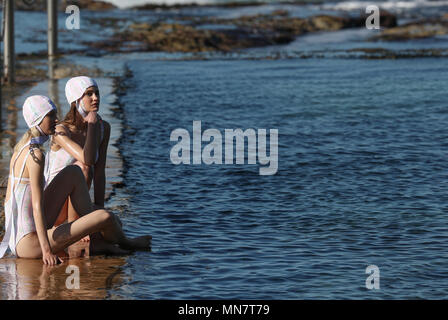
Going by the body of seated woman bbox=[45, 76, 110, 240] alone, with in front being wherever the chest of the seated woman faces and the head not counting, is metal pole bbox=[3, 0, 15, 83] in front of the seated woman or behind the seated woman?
behind

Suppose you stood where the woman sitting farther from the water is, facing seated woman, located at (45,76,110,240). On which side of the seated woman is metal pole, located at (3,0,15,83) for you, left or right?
left

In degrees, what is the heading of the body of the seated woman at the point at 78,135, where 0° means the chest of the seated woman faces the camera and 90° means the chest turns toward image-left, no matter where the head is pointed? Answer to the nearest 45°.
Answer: approximately 315°

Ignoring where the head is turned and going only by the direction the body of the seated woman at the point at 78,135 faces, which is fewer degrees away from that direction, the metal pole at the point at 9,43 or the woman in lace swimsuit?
the woman in lace swimsuit

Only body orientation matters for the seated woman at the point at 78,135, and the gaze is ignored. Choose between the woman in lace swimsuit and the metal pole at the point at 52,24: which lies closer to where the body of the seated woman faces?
the woman in lace swimsuit

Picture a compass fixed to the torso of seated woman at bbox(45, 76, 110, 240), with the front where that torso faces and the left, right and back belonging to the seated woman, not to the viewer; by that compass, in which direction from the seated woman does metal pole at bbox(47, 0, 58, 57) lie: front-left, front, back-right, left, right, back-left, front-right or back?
back-left
